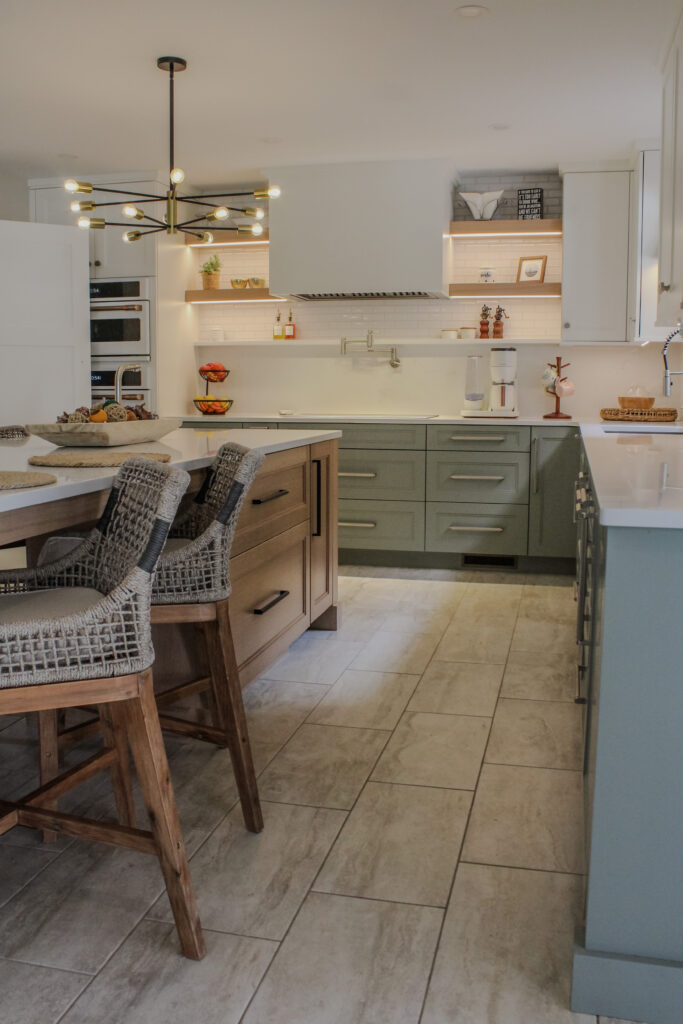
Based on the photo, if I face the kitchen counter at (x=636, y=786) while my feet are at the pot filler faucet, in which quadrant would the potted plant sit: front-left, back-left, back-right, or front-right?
back-right

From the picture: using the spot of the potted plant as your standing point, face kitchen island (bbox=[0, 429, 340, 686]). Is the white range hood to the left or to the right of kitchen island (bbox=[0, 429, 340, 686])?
left

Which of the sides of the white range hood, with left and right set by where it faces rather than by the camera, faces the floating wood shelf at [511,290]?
left

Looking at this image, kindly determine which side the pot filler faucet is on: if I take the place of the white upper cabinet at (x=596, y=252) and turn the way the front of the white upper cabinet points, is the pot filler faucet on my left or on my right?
on my right

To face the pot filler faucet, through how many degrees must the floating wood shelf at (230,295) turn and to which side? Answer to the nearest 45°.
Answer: approximately 90° to its left
